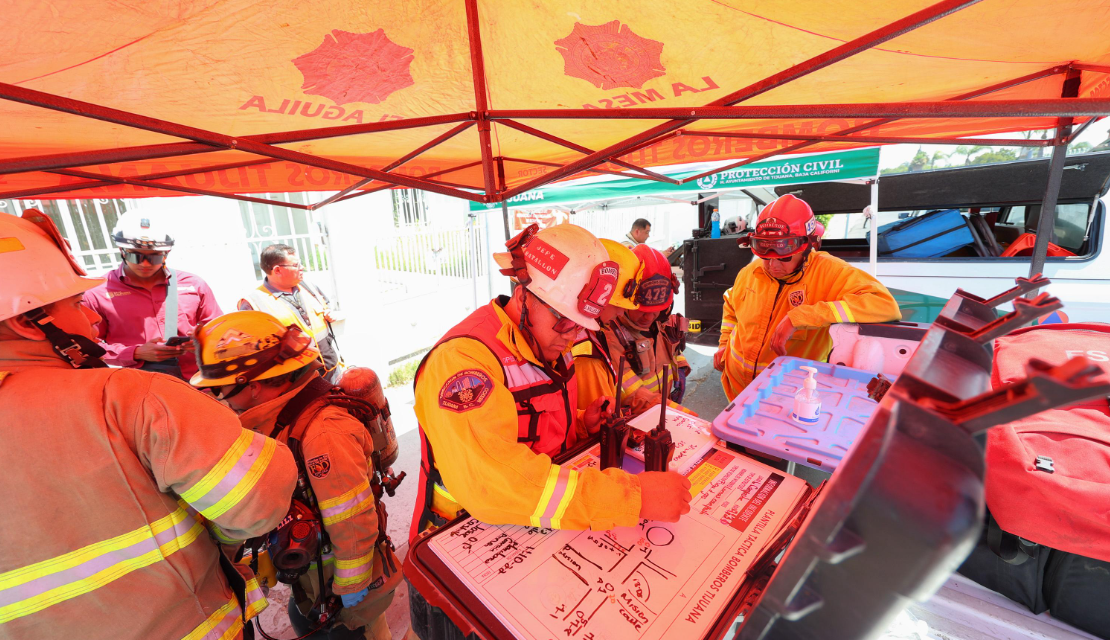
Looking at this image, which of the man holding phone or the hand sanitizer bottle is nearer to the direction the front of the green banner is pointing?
the hand sanitizer bottle

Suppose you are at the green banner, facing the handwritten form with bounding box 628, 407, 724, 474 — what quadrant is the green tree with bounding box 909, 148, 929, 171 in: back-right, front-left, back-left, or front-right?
back-left

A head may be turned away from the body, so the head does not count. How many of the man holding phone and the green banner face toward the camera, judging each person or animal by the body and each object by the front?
2

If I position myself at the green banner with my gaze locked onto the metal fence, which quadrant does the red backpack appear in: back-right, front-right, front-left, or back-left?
back-left

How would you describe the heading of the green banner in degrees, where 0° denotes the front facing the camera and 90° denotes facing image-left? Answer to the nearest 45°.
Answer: approximately 0°

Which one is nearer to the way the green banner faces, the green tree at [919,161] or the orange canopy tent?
the orange canopy tent

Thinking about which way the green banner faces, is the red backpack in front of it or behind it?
in front

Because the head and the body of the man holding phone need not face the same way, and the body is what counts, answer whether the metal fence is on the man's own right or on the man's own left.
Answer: on the man's own left

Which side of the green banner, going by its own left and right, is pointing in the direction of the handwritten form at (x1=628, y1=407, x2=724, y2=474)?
front

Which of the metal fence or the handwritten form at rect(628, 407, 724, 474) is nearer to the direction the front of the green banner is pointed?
the handwritten form

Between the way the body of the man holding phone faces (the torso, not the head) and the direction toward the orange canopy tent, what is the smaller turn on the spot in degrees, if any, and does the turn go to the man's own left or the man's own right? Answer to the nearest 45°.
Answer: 0° — they already face it

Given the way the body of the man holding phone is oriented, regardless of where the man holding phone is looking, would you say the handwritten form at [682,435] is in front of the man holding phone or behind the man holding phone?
in front

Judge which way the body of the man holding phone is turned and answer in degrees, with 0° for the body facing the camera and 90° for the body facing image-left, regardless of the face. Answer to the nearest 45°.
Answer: approximately 0°
